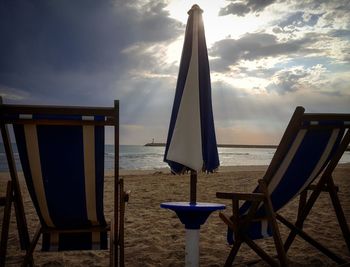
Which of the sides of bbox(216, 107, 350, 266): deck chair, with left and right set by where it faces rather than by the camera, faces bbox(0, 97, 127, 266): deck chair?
left

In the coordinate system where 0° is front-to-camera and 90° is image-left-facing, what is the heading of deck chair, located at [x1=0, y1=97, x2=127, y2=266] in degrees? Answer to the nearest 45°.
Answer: approximately 180°

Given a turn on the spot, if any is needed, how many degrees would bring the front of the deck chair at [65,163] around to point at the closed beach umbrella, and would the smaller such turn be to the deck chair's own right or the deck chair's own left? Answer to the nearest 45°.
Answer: approximately 90° to the deck chair's own right

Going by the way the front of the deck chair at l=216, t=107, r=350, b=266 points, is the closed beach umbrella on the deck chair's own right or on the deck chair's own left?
on the deck chair's own left

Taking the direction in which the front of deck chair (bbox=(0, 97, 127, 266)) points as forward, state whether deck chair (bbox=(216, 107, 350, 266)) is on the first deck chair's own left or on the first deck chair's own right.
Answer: on the first deck chair's own right

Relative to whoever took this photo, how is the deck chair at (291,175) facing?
facing away from the viewer and to the left of the viewer
